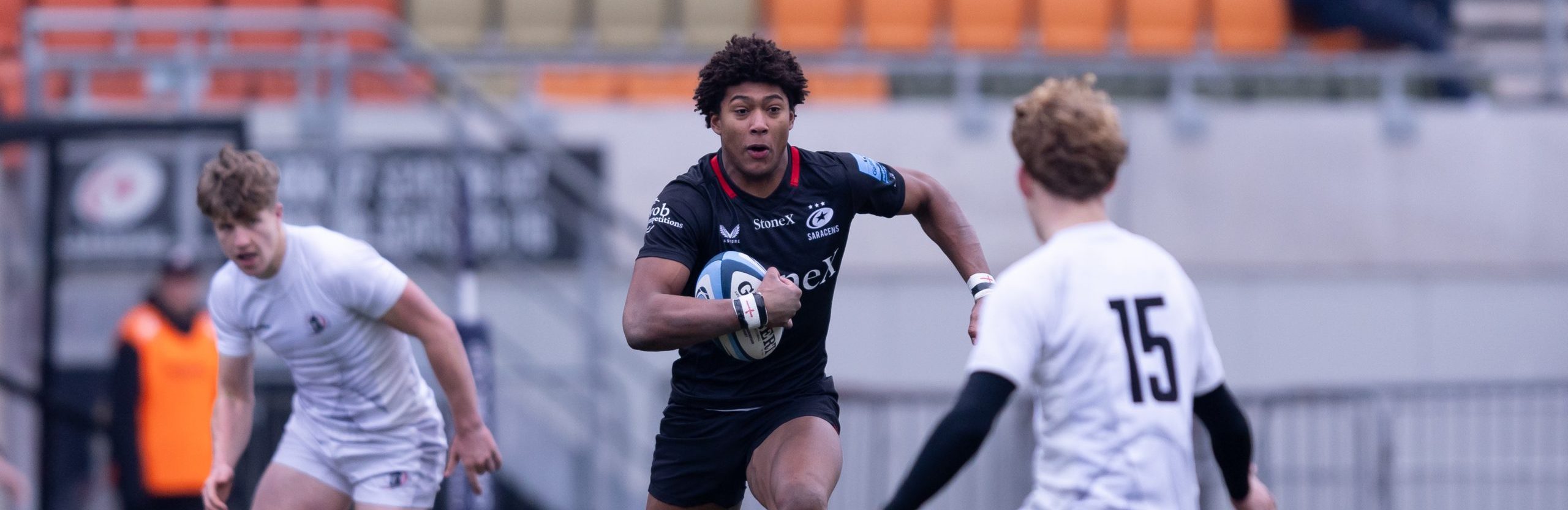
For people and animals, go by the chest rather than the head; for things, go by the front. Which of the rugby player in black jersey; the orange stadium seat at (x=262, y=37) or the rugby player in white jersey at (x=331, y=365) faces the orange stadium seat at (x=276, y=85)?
the orange stadium seat at (x=262, y=37)

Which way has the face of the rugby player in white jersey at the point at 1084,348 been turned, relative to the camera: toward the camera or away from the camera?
away from the camera

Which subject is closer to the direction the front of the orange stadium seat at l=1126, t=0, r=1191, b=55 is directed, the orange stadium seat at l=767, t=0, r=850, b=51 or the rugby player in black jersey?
the rugby player in black jersey

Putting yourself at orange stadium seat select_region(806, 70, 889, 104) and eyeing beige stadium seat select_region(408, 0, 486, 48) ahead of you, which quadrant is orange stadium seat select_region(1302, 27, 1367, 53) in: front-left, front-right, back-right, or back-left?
back-right

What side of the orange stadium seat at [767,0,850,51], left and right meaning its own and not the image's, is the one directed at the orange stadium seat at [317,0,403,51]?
right

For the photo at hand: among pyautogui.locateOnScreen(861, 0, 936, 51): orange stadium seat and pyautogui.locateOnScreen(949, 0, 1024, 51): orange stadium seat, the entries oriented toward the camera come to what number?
2

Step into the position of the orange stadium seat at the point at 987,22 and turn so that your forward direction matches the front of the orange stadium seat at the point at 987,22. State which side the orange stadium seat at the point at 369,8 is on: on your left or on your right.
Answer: on your right
